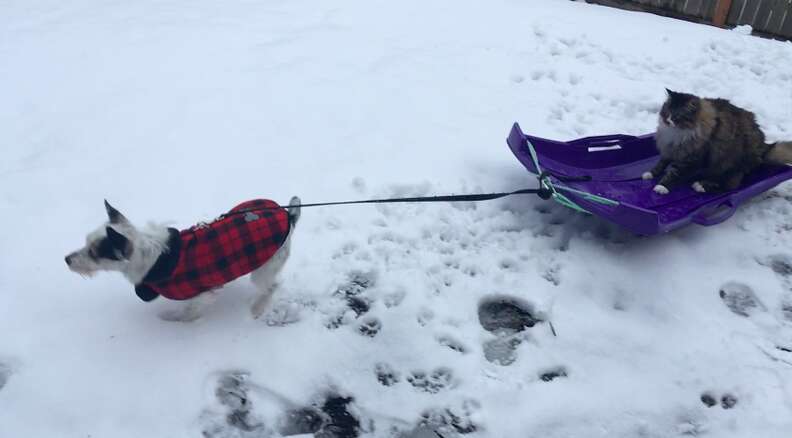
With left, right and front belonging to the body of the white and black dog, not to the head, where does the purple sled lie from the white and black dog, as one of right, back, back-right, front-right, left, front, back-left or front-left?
back

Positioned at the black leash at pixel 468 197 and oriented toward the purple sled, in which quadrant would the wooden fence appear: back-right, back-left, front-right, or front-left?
front-left

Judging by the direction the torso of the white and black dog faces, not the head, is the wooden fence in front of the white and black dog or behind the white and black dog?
behind

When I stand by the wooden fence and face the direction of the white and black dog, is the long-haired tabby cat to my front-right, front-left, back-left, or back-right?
front-left

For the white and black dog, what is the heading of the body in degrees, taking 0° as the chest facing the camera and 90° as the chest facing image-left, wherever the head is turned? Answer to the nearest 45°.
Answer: approximately 90°

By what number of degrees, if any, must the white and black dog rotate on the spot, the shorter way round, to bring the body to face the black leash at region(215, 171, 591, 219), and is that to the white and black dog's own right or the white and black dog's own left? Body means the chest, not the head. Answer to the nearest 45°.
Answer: approximately 180°

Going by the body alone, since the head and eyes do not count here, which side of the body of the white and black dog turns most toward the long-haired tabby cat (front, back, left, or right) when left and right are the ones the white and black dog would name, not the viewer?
back
